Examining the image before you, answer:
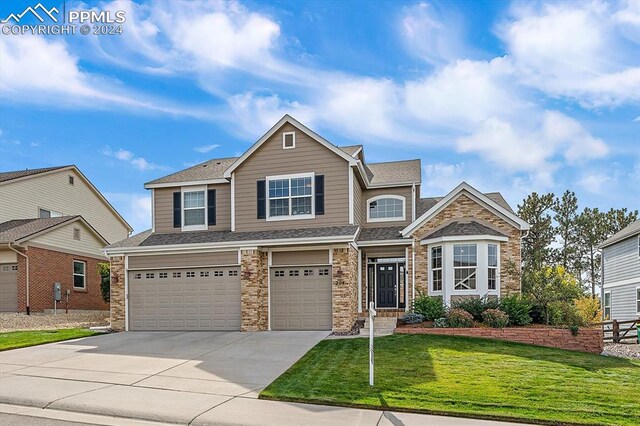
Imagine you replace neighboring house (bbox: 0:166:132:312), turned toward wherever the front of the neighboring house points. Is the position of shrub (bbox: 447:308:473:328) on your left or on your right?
on your left

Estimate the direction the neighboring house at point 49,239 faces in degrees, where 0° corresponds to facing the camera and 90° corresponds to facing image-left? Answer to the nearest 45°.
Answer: approximately 45°

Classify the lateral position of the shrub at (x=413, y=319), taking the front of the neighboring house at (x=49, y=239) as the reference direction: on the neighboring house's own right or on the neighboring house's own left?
on the neighboring house's own left

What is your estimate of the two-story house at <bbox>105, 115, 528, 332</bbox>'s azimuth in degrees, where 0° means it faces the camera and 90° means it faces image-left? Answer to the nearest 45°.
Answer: approximately 0°

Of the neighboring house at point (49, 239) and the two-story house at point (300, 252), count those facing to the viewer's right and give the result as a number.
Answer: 0

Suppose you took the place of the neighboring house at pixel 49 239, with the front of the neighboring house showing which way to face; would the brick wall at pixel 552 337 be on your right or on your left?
on your left
